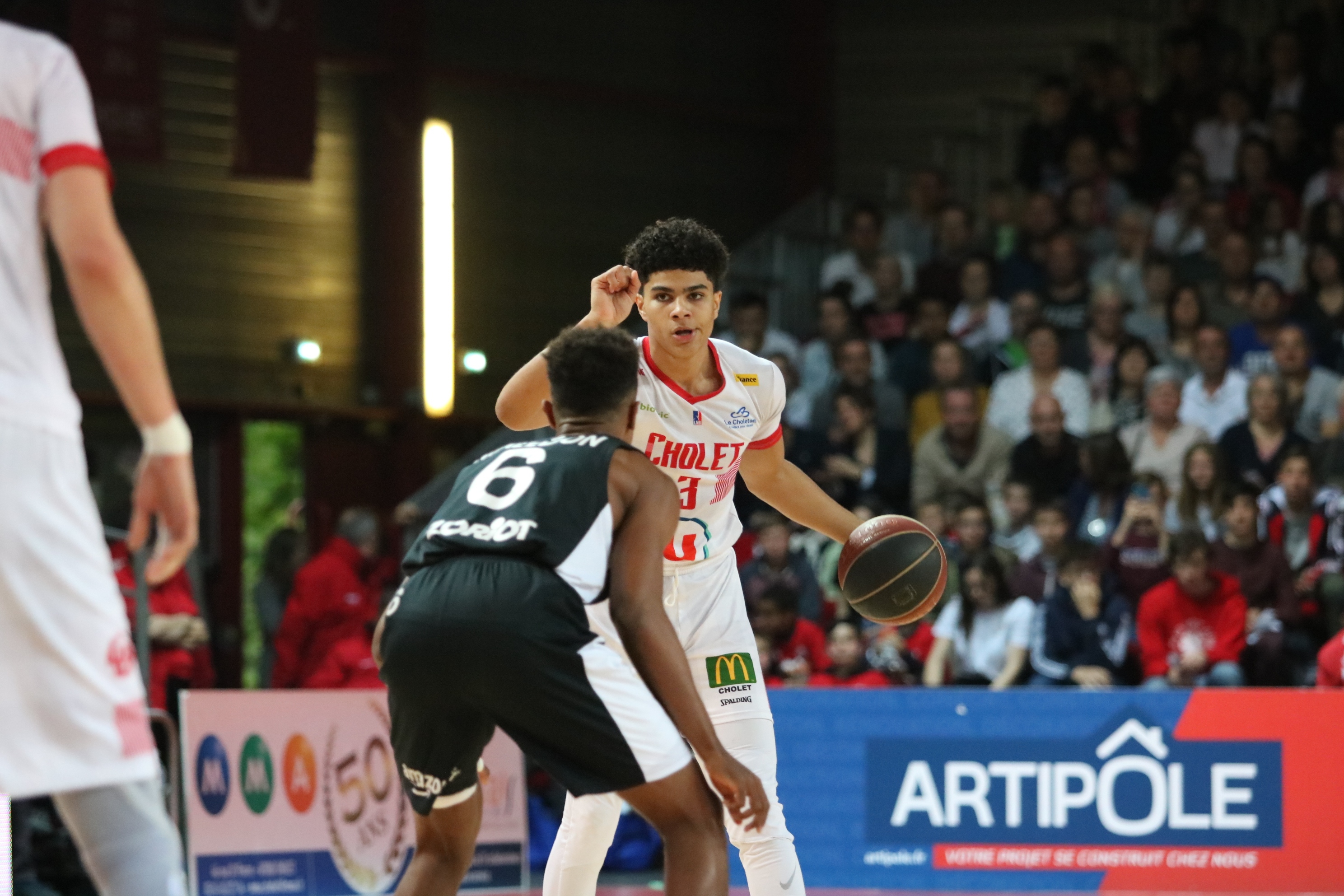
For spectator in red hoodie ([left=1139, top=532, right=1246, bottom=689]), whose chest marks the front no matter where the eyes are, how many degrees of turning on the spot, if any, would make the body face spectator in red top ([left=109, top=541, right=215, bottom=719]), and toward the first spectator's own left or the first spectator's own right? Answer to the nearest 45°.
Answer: approximately 90° to the first spectator's own right

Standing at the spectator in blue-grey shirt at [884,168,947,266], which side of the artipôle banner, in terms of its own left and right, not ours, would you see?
back

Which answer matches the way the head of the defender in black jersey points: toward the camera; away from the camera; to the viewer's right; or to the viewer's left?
away from the camera

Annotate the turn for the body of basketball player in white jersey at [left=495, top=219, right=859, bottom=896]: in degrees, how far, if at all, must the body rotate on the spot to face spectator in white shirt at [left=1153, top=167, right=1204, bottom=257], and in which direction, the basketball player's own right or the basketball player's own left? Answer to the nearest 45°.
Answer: approximately 135° to the basketball player's own left

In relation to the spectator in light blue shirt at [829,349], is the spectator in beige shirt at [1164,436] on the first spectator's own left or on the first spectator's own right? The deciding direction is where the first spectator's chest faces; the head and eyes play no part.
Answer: on the first spectator's own left

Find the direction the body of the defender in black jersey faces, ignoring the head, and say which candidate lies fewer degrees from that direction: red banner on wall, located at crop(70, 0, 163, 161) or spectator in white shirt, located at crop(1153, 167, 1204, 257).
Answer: the spectator in white shirt

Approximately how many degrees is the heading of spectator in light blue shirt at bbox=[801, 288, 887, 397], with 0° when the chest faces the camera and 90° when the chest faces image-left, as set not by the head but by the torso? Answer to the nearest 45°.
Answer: approximately 0°
